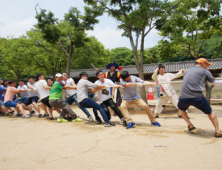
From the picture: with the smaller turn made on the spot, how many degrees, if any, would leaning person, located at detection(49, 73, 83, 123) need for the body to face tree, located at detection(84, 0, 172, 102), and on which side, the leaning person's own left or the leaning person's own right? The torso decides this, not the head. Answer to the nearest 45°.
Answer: approximately 45° to the leaning person's own left

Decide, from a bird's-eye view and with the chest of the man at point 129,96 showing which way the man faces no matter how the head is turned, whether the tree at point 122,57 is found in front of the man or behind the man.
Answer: behind

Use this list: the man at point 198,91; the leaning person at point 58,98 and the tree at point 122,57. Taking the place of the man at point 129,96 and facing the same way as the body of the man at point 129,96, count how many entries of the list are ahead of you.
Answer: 1

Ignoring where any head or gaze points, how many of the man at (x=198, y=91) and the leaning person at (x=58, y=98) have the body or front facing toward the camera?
0

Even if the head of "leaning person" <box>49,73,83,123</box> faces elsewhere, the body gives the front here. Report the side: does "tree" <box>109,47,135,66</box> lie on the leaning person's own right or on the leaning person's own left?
on the leaning person's own left

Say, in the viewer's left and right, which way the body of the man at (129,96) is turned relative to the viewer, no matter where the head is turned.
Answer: facing the viewer and to the right of the viewer

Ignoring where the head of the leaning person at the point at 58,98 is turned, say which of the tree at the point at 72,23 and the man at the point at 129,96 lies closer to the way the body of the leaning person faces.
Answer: the man

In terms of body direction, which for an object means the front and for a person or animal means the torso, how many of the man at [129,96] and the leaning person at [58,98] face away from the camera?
0

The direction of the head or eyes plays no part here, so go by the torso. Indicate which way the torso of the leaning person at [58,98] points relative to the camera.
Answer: to the viewer's right
